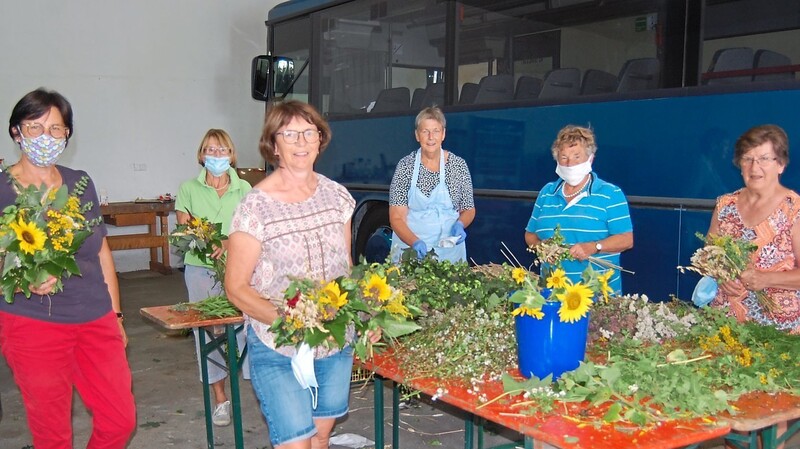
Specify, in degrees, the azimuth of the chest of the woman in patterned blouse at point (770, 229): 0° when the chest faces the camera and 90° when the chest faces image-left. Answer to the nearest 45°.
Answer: approximately 45°

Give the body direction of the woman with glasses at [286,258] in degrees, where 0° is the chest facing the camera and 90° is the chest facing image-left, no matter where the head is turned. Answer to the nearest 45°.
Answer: approximately 315°

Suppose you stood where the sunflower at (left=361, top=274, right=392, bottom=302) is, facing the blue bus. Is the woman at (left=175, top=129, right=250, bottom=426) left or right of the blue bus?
left

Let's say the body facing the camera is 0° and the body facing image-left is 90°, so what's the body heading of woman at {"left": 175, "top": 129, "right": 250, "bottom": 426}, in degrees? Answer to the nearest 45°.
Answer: approximately 0°

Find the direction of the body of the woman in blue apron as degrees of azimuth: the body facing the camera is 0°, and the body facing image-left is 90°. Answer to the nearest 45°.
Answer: approximately 0°

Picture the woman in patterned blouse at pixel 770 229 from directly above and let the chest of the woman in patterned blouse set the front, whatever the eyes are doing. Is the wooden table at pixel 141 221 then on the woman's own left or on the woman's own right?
on the woman's own right
